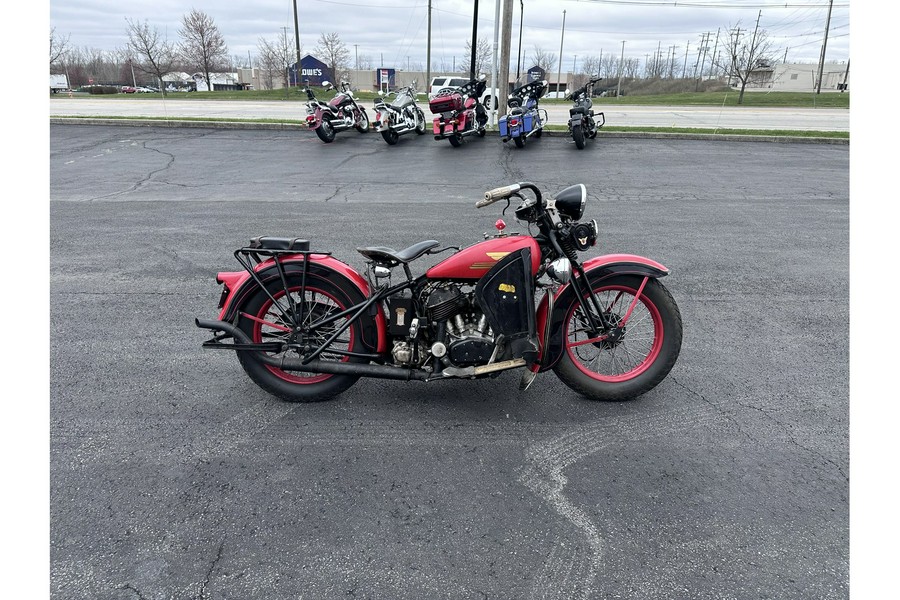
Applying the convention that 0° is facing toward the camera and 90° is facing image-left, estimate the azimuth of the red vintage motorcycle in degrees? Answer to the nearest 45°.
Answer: approximately 270°

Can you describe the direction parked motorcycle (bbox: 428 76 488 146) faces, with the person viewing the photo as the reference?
facing away from the viewer and to the right of the viewer

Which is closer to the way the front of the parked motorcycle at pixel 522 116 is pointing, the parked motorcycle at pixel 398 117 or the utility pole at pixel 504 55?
the utility pole

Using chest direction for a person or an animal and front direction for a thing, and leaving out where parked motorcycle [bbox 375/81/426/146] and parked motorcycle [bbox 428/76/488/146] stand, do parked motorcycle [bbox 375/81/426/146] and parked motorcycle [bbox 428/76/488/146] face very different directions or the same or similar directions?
same or similar directions

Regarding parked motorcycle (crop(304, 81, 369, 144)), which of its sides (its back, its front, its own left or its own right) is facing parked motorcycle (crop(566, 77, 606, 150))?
right

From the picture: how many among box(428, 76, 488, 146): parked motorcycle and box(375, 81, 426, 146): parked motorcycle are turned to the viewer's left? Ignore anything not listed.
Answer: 0

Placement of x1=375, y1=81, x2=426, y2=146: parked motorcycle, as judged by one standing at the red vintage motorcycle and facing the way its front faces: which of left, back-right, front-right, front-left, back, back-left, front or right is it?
left

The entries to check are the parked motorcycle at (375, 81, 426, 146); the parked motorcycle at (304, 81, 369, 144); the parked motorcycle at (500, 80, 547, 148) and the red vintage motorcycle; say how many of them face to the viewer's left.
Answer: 0

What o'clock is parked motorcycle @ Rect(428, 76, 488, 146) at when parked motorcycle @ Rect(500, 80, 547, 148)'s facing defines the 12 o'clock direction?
parked motorcycle @ Rect(428, 76, 488, 146) is roughly at 8 o'clock from parked motorcycle @ Rect(500, 80, 547, 148).
